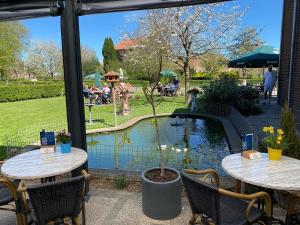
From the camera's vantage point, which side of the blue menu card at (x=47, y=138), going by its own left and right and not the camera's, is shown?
front

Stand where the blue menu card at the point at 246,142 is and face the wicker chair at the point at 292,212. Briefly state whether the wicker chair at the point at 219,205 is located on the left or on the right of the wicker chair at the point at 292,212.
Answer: right

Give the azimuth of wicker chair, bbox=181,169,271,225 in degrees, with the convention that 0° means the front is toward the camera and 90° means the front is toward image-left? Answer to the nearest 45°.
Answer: approximately 225°

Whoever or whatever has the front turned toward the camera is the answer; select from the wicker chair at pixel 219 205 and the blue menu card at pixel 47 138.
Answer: the blue menu card

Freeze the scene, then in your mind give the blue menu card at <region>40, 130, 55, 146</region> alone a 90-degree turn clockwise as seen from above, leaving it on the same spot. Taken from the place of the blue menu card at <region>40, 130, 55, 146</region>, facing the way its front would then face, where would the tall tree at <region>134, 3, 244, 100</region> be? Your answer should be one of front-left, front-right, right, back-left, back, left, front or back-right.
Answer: back-right

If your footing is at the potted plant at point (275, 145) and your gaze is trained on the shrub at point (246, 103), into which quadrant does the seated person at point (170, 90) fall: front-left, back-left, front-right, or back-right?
front-left

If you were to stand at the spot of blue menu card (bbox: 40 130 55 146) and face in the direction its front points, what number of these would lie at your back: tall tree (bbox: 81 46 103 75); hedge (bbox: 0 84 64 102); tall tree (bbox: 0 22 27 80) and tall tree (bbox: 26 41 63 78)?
4

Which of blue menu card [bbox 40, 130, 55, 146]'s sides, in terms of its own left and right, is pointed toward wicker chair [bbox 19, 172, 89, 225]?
front

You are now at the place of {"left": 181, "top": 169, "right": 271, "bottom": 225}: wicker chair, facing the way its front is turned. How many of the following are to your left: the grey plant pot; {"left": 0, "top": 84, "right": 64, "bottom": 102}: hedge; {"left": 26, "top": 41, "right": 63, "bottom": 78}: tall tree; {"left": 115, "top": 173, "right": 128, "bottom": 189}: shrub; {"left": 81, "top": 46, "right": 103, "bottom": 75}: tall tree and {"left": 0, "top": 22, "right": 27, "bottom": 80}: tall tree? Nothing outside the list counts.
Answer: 6

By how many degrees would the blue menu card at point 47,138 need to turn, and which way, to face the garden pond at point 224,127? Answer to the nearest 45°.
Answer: approximately 135° to its left

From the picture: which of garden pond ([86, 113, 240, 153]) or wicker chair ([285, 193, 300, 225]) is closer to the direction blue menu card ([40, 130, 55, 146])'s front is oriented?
the wicker chair

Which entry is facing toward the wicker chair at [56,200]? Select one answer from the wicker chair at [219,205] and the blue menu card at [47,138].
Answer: the blue menu card

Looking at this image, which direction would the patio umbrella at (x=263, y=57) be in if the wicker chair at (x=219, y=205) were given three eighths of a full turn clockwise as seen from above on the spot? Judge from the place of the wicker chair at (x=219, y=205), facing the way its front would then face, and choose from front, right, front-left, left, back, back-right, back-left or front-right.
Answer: back

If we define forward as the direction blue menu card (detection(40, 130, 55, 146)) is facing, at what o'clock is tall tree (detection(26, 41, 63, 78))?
The tall tree is roughly at 6 o'clock from the blue menu card.

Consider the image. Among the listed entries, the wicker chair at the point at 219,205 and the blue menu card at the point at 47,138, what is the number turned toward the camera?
1

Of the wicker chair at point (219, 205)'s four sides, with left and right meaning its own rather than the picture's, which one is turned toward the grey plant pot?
left
